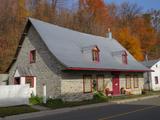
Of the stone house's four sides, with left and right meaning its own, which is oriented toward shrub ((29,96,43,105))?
right

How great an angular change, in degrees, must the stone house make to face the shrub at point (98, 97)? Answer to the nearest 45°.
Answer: approximately 45° to its left

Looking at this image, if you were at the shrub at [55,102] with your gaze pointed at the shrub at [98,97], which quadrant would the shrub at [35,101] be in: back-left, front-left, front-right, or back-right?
back-left

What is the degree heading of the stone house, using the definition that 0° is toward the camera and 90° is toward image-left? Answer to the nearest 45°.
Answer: approximately 315°
